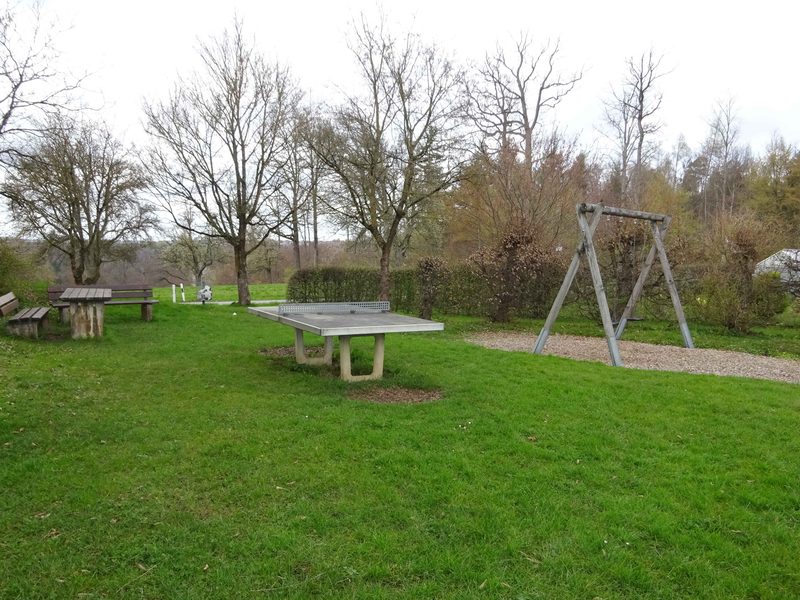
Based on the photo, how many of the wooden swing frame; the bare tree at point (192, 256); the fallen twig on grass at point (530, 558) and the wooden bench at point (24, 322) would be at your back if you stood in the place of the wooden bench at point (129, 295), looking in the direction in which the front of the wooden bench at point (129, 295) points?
1

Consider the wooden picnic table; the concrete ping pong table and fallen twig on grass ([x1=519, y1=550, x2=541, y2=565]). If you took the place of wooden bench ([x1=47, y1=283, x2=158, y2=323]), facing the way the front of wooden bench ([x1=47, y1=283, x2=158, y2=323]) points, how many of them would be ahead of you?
3

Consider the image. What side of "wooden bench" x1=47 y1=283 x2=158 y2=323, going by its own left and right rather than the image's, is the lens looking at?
front

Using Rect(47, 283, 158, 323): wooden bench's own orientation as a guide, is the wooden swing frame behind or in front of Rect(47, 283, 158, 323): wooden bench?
in front

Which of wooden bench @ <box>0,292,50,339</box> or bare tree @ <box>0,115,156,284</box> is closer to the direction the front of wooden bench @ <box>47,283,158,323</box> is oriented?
the wooden bench

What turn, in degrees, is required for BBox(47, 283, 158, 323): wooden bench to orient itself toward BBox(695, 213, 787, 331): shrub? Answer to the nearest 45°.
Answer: approximately 45° to its left

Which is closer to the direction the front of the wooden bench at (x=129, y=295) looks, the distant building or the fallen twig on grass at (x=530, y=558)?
the fallen twig on grass

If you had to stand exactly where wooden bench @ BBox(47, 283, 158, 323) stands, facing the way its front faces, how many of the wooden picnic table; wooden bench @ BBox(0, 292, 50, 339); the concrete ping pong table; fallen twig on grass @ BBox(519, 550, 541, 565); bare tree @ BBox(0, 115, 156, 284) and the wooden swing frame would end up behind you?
1

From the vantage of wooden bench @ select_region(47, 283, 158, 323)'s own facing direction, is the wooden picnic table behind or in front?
in front

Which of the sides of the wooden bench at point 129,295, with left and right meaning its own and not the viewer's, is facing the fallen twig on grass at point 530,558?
front

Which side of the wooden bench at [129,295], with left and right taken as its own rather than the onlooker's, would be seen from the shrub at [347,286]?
left

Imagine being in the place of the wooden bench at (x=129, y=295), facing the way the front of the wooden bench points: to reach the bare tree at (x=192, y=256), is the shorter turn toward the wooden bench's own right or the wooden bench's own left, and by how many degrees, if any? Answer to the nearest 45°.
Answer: approximately 180°

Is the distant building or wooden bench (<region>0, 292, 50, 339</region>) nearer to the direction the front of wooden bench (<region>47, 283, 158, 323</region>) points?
the wooden bench

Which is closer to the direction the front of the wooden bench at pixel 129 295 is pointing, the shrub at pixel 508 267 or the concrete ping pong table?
the concrete ping pong table
